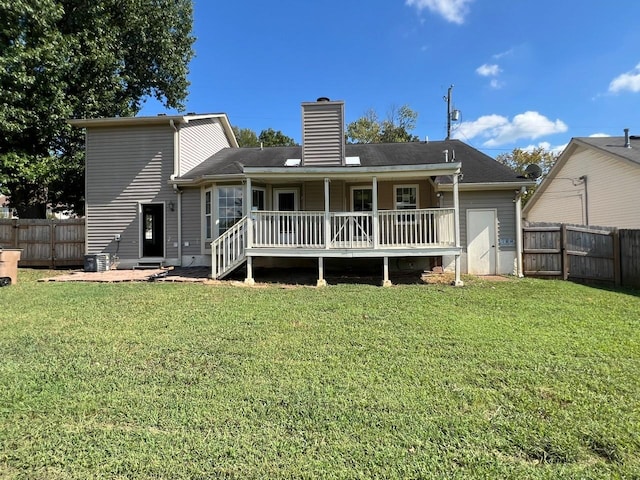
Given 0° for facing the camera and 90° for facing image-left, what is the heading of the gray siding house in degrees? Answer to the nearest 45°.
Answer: approximately 180°

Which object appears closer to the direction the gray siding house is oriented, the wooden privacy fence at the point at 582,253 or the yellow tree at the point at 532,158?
the yellow tree

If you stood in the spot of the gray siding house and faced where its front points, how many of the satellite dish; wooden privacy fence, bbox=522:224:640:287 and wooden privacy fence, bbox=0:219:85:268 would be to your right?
2

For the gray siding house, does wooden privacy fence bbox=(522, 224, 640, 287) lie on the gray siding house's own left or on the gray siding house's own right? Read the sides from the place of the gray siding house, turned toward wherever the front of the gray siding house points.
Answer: on the gray siding house's own right

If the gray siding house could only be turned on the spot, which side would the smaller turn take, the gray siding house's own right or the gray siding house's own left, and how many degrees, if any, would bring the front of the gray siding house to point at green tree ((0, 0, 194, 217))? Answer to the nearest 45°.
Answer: approximately 45° to the gray siding house's own left

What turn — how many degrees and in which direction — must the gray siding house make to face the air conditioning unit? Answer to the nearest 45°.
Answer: approximately 90° to its left

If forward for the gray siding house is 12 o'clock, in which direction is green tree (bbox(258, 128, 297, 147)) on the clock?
The green tree is roughly at 12 o'clock from the gray siding house.
